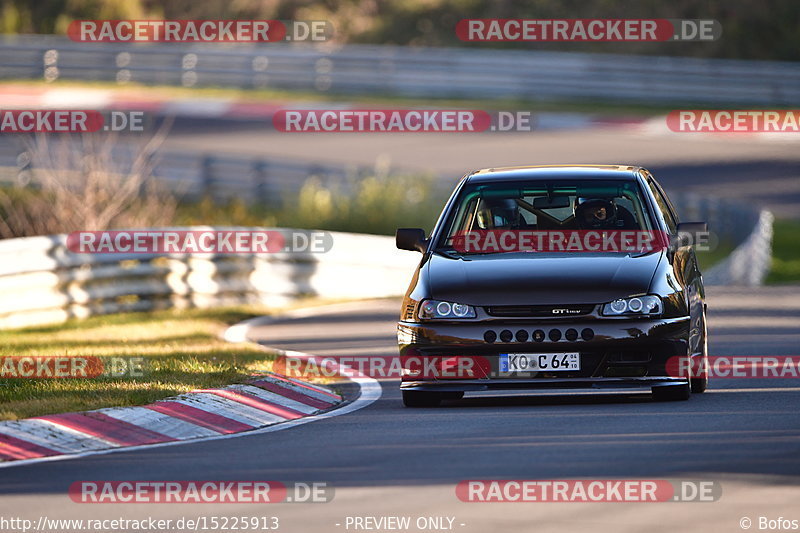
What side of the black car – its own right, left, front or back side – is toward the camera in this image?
front

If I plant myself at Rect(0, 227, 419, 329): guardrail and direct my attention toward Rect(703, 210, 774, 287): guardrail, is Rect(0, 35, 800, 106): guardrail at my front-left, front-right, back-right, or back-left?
front-left

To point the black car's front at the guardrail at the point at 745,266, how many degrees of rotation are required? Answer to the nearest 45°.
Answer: approximately 180°

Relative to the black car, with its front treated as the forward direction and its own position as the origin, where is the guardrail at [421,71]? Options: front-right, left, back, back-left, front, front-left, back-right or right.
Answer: back

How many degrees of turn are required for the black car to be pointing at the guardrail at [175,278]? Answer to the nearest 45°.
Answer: approximately 135° to its right
